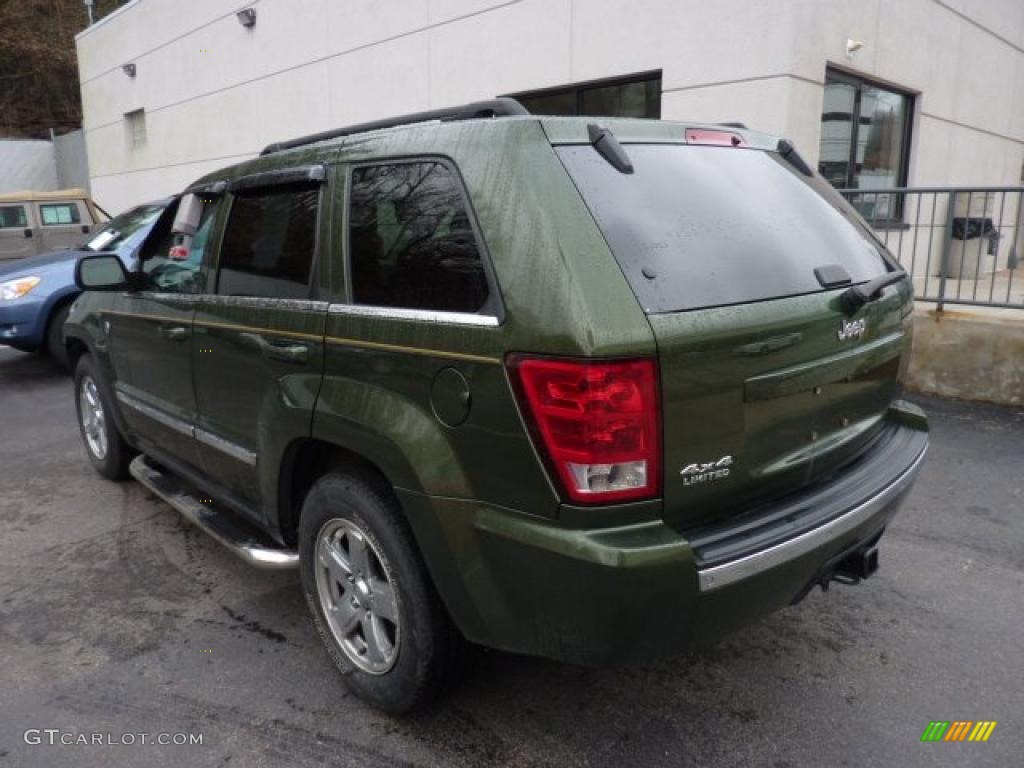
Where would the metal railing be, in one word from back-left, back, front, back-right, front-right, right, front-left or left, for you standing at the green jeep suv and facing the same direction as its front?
right

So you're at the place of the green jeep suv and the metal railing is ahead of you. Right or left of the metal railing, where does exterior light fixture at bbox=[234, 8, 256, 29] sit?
left

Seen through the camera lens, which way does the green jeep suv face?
facing away from the viewer and to the left of the viewer

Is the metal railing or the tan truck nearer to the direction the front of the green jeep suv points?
the tan truck

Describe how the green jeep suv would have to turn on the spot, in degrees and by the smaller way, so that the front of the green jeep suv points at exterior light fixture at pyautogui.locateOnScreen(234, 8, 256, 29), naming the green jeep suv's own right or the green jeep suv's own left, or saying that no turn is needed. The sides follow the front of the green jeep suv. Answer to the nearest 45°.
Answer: approximately 45° to the green jeep suv's own right

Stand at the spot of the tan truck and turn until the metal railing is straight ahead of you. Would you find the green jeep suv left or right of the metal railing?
right

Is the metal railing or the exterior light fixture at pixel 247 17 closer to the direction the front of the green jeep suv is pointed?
the exterior light fixture
